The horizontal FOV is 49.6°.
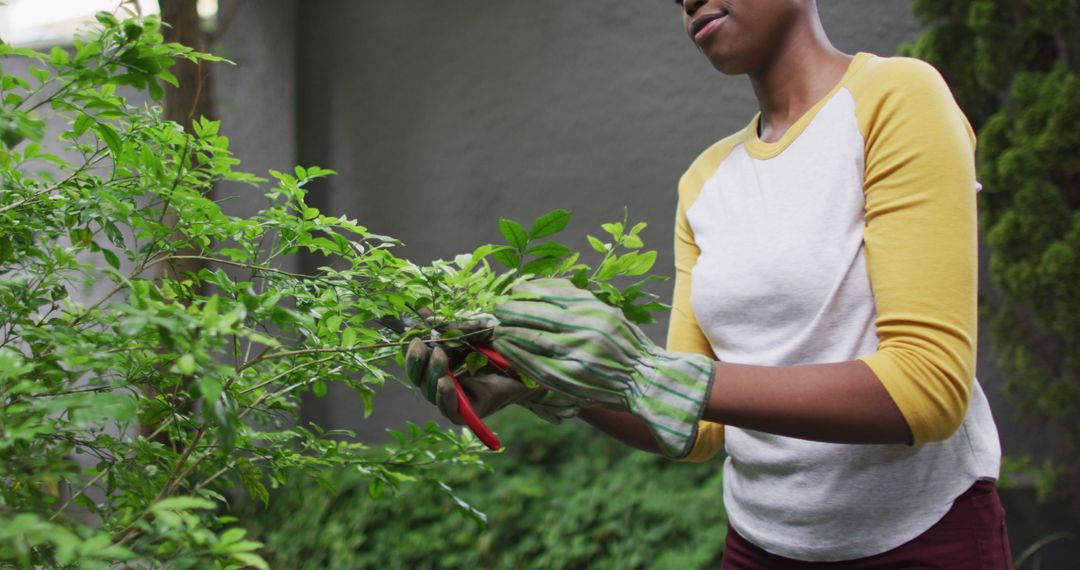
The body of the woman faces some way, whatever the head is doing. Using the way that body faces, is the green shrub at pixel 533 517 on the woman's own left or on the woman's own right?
on the woman's own right

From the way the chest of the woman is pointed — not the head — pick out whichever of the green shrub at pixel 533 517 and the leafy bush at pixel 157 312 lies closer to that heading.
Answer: the leafy bush

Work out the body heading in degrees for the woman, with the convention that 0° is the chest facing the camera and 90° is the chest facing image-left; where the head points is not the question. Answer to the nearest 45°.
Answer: approximately 45°

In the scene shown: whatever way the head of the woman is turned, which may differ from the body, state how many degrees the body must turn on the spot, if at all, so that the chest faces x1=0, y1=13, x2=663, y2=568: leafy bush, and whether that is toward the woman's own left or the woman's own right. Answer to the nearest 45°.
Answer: approximately 45° to the woman's own right
